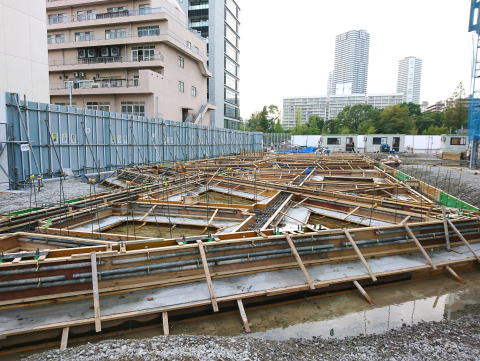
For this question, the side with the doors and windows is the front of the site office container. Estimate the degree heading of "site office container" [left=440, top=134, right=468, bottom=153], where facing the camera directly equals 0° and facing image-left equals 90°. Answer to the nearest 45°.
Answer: approximately 0°

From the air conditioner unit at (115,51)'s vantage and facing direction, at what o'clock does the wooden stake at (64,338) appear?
The wooden stake is roughly at 12 o'clock from the air conditioner unit.

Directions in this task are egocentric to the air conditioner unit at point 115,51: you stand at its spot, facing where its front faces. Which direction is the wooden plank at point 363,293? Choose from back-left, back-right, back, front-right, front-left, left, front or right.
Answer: front

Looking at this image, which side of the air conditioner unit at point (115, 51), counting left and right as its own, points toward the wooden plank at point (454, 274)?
front

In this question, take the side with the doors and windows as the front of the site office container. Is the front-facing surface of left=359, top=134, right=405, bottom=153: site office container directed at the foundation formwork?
yes

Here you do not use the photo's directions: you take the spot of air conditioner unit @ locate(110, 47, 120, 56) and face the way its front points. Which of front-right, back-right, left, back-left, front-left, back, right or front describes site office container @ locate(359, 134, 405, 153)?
left

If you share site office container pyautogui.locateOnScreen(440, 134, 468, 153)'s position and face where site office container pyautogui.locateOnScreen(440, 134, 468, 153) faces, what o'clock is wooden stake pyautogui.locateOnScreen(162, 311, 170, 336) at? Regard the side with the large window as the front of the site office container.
The wooden stake is roughly at 12 o'clock from the site office container.

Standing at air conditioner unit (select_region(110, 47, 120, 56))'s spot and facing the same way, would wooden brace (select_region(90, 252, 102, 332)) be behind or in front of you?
in front

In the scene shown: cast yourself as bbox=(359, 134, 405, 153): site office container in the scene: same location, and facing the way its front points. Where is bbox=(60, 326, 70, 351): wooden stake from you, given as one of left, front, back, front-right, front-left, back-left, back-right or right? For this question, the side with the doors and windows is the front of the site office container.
front

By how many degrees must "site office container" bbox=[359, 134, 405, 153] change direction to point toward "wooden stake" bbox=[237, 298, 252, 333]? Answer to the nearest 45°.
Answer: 0° — it already faces it

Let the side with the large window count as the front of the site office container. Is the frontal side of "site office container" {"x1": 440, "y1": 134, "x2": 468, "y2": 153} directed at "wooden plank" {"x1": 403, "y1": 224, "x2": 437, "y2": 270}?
yes

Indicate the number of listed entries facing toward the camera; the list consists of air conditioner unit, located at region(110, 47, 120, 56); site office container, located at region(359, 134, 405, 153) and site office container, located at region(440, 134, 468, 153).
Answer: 3

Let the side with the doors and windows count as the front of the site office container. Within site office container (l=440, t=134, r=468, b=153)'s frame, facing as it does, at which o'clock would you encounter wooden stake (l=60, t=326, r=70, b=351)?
The wooden stake is roughly at 12 o'clock from the site office container.

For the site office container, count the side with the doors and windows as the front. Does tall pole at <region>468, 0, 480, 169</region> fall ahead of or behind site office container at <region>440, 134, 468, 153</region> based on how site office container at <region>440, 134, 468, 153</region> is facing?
ahead

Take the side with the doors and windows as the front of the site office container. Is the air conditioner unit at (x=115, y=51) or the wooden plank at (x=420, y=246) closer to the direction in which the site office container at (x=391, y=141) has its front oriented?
the wooden plank

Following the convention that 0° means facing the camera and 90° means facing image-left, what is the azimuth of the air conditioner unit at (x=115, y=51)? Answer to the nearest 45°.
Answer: approximately 0°

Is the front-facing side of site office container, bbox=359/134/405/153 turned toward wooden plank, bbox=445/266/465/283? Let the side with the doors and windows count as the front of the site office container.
yes
